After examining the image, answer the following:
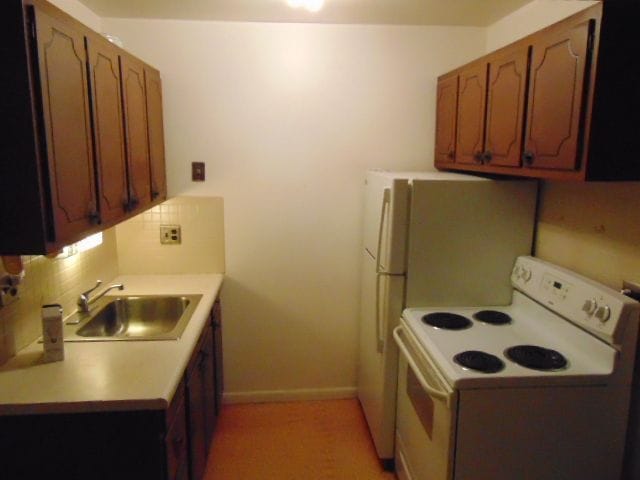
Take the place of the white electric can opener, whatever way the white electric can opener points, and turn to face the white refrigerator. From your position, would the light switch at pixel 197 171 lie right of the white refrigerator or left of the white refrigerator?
left

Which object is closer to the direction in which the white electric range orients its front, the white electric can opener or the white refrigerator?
the white electric can opener

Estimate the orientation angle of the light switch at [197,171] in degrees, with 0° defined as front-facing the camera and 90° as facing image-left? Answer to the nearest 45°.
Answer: approximately 0°

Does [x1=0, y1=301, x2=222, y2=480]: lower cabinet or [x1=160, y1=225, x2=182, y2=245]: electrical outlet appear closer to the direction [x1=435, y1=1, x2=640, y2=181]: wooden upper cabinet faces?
the lower cabinet

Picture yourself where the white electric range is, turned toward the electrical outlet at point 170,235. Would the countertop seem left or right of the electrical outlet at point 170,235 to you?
left
